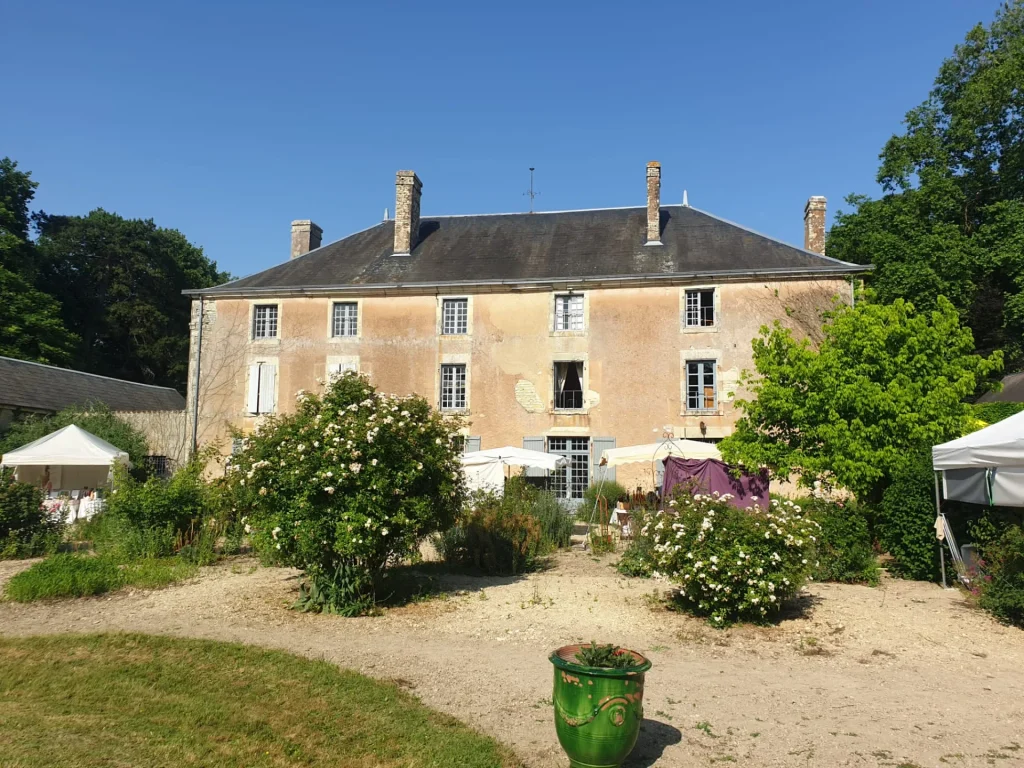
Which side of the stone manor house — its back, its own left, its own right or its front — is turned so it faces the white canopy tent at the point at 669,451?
front

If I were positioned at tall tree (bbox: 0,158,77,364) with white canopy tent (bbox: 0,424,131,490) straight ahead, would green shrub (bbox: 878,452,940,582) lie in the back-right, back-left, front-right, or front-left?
front-left

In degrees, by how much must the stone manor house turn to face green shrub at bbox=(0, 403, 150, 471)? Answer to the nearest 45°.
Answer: approximately 90° to its right

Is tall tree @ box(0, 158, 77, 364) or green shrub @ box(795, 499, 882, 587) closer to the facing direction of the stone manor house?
the green shrub

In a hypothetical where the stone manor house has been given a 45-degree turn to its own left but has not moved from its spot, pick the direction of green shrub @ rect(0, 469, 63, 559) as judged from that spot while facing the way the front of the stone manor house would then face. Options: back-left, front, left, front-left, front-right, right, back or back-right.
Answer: right

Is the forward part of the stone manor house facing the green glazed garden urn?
yes

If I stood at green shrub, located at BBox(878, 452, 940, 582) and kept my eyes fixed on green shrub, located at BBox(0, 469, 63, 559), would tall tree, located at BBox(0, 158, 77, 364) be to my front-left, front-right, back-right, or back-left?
front-right

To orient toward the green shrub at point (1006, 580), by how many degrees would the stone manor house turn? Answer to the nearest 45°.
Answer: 0° — it already faces it

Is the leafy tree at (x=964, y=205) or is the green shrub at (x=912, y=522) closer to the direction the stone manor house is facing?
the green shrub

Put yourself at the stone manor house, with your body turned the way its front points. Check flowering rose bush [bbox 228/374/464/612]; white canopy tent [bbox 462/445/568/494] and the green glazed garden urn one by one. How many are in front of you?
3

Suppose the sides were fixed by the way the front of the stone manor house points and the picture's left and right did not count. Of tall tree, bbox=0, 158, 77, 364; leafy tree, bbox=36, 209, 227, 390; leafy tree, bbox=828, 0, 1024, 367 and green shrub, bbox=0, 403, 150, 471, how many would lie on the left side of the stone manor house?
1

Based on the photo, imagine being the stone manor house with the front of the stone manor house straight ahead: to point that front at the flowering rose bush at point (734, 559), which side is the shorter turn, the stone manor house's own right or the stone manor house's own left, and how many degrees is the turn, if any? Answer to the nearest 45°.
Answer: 0° — it already faces it

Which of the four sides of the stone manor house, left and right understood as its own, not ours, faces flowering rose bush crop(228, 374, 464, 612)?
front

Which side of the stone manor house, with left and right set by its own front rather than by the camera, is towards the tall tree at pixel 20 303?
right

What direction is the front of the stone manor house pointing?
toward the camera

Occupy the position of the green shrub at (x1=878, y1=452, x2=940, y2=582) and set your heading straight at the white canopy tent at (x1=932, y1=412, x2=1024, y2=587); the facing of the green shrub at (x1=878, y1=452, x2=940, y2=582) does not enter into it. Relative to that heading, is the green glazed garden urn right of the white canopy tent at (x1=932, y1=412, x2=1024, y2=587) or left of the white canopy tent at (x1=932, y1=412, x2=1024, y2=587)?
right

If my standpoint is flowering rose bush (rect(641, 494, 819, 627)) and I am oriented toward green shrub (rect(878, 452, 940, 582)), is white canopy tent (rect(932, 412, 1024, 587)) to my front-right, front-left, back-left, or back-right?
front-right

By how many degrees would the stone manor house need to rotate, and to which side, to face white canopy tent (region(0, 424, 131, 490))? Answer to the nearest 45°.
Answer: approximately 45° to its right

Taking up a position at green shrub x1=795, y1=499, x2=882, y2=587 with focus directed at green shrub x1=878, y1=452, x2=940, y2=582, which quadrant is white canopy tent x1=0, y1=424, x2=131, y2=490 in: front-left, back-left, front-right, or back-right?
back-left
